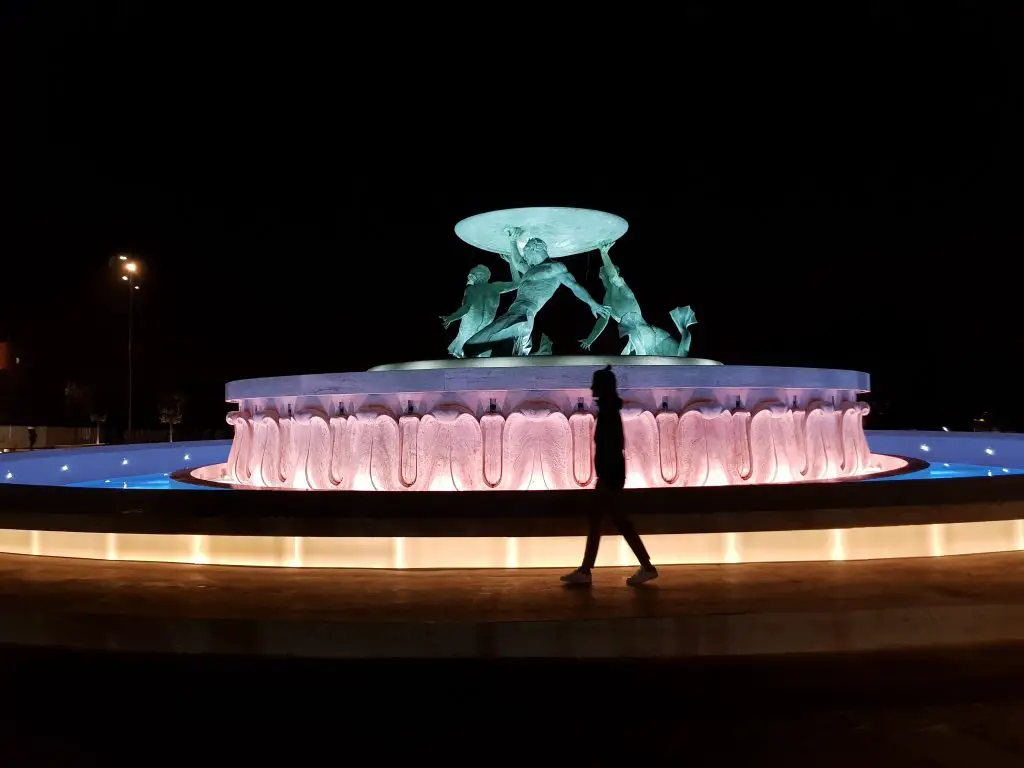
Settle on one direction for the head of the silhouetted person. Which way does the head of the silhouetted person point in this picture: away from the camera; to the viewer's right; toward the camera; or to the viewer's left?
to the viewer's left

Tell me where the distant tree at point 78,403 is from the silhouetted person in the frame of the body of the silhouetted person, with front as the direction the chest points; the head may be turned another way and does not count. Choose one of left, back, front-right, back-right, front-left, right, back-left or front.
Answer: front-right

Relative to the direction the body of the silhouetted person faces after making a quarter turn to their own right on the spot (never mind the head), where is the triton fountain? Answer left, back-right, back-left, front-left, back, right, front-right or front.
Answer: front

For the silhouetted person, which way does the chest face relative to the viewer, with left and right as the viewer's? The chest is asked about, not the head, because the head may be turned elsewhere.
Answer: facing to the left of the viewer

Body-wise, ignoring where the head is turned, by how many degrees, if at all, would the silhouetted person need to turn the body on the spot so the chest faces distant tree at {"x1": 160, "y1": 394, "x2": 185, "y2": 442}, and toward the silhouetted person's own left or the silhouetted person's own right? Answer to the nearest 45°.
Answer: approximately 45° to the silhouetted person's own right
